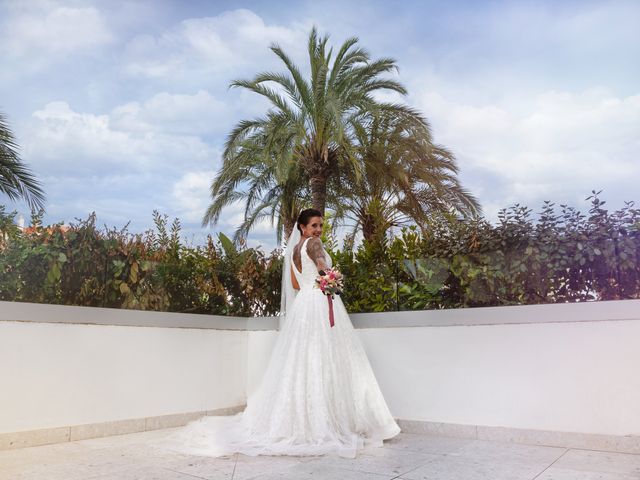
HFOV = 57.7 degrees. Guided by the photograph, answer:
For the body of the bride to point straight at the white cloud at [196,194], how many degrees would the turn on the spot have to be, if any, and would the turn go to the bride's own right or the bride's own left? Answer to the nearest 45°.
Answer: approximately 45° to the bride's own left

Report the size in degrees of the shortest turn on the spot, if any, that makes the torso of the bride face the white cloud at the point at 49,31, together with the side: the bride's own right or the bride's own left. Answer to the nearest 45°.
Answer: approximately 90° to the bride's own left

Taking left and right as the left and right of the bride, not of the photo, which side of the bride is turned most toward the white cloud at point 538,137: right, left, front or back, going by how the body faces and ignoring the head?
front

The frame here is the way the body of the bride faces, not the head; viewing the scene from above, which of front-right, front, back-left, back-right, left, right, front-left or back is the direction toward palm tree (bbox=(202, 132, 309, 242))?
front-left

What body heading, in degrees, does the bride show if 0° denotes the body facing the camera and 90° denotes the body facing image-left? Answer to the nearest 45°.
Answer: approximately 225°

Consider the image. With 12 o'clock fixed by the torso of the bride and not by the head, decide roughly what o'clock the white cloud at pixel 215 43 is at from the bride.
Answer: The white cloud is roughly at 10 o'clock from the bride.

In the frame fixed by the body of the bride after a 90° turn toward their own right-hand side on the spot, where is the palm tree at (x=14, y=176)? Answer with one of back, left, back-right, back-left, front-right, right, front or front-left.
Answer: back

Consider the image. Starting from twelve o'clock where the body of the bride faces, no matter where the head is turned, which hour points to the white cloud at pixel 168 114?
The white cloud is roughly at 10 o'clock from the bride.

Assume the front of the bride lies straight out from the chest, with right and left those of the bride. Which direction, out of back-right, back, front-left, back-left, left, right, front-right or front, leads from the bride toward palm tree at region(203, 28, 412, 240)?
front-left
